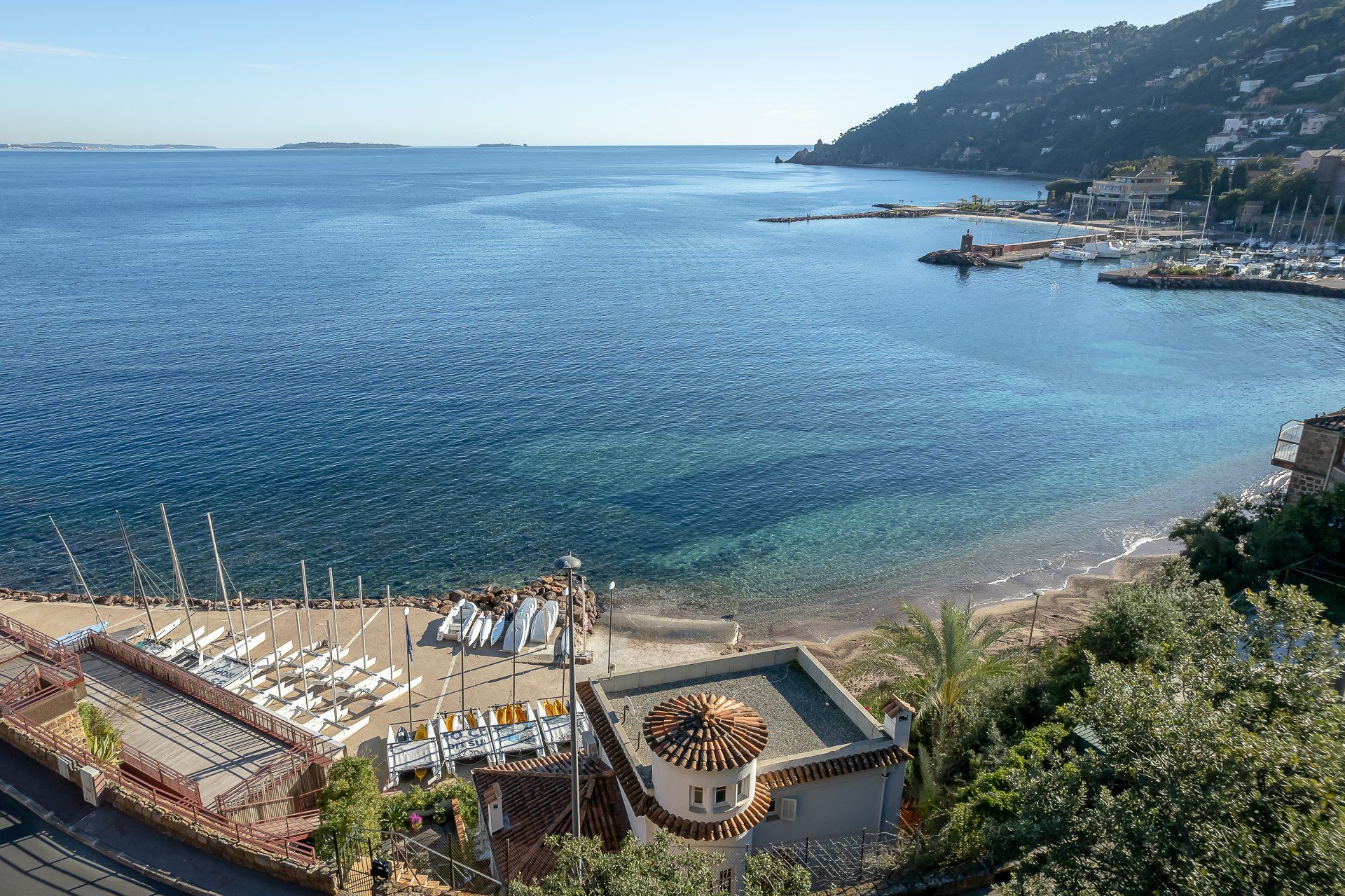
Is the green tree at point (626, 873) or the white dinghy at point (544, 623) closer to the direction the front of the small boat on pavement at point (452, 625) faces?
the white dinghy

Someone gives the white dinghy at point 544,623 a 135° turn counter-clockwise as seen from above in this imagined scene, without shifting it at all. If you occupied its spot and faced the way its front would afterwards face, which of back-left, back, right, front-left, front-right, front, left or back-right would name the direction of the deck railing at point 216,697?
front-left

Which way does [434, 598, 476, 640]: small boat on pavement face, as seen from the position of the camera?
facing away from the viewer and to the right of the viewer

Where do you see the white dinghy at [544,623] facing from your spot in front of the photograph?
facing away from the viewer and to the right of the viewer

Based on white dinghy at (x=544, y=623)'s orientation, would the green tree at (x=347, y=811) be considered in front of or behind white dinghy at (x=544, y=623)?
behind

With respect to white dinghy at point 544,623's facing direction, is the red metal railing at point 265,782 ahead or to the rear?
to the rear

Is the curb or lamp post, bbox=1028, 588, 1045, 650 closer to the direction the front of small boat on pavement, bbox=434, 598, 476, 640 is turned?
the lamp post

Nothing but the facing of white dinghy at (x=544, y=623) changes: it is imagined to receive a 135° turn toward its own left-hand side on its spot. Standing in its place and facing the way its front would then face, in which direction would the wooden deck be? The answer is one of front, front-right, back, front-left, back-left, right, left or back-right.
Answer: front-left

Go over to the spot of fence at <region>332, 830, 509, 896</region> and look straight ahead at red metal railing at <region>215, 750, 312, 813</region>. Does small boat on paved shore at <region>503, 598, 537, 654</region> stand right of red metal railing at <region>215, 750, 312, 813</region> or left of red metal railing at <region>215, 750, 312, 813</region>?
right

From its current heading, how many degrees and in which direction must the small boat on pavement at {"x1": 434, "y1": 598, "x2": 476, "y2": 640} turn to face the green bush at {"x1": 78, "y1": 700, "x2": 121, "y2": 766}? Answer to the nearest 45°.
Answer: approximately 180°
